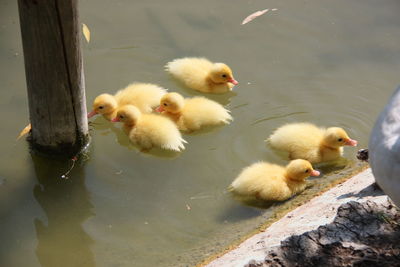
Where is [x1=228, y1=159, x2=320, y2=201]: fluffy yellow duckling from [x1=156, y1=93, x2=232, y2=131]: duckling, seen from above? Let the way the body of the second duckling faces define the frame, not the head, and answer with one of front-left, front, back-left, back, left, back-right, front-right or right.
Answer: back-left

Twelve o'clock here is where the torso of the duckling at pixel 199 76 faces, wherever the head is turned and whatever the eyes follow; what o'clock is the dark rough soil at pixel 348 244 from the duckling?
The dark rough soil is roughly at 1 o'clock from the duckling.

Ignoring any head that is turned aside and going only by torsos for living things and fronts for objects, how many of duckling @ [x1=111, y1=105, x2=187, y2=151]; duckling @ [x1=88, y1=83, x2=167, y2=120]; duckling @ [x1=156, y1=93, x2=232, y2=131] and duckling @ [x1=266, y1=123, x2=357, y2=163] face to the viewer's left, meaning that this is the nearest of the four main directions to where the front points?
3

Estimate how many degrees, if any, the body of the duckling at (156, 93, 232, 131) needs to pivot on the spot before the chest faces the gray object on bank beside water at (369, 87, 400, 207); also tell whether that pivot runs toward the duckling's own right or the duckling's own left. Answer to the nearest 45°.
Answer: approximately 135° to the duckling's own left

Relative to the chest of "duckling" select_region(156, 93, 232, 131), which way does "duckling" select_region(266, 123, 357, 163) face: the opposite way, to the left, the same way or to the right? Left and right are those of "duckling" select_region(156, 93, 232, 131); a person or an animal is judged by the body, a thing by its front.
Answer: the opposite way

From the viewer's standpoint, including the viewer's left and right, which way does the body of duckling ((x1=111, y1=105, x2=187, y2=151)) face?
facing to the left of the viewer

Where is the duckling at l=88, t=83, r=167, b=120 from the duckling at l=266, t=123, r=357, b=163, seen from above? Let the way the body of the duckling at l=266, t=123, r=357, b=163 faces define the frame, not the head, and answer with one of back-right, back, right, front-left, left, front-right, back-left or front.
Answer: back

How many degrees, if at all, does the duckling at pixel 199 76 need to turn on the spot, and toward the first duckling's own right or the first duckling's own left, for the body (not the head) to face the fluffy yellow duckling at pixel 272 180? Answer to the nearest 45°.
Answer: approximately 45° to the first duckling's own right

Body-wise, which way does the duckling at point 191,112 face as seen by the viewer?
to the viewer's left

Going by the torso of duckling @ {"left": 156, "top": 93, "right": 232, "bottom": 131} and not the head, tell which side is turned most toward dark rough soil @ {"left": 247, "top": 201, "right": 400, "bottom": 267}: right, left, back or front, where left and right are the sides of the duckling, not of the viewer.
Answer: left

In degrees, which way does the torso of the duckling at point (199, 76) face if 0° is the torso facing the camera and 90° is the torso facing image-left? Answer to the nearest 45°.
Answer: approximately 315°

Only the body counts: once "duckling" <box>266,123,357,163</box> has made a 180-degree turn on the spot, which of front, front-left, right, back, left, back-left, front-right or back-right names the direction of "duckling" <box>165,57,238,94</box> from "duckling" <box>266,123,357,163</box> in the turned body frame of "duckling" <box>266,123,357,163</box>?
front-right

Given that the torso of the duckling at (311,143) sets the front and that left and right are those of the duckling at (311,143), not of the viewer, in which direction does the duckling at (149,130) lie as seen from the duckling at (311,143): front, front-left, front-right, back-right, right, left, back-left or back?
back

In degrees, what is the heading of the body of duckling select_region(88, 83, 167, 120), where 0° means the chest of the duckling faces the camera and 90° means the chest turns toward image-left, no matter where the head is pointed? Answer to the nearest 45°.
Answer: approximately 90°
